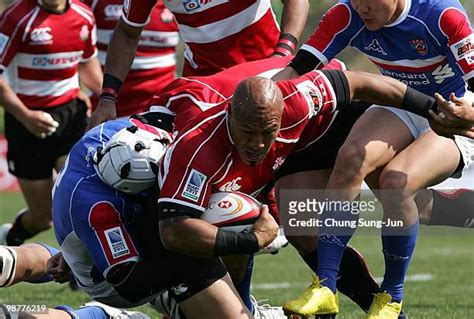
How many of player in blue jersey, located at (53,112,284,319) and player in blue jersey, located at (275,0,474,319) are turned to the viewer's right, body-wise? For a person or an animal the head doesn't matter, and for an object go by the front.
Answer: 1

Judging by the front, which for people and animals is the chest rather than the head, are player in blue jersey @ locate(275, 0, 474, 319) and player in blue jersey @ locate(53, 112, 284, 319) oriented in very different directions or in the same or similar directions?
very different directions

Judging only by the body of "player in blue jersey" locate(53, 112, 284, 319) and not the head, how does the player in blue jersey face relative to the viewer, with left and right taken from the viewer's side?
facing to the right of the viewer

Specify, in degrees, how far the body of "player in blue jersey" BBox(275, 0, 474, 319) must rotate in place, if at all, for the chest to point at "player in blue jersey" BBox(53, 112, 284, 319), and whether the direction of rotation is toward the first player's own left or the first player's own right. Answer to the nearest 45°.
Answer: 0° — they already face them

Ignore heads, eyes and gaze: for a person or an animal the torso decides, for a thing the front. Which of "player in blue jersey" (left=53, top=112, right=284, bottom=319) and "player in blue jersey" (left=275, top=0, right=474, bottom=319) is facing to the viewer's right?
"player in blue jersey" (left=53, top=112, right=284, bottom=319)

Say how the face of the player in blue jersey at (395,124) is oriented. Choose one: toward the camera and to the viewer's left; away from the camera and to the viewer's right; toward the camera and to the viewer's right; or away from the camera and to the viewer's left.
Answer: toward the camera and to the viewer's left

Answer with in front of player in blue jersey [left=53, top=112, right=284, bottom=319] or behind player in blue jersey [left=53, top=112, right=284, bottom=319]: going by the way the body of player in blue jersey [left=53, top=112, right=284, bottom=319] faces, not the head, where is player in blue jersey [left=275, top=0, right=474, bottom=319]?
in front
